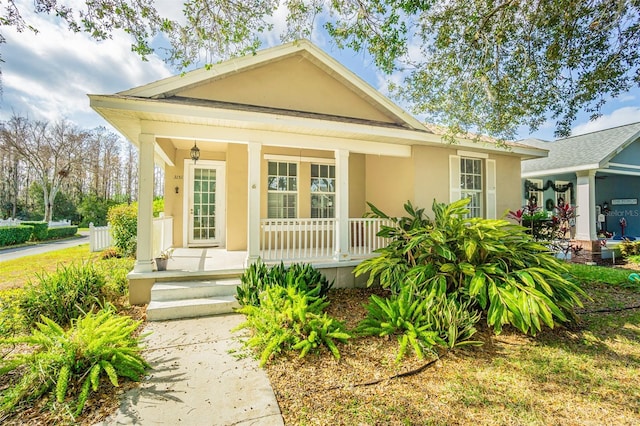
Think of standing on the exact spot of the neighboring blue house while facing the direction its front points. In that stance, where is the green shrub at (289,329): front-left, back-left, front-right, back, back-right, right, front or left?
front-right

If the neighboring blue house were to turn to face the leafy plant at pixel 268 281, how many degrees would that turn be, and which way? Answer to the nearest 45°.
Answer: approximately 45° to its right

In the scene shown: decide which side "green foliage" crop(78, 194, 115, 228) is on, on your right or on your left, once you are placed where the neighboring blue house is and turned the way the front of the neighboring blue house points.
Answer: on your right

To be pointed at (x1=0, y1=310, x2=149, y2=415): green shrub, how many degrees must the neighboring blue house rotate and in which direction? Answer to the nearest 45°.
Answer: approximately 45° to its right

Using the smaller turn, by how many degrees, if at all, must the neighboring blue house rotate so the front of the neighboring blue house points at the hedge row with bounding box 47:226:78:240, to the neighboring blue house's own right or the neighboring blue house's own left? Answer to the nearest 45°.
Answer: approximately 90° to the neighboring blue house's own right

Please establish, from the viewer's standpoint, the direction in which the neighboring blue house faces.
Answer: facing the viewer and to the right of the viewer

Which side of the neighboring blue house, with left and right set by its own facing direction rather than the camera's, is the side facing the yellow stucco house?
right

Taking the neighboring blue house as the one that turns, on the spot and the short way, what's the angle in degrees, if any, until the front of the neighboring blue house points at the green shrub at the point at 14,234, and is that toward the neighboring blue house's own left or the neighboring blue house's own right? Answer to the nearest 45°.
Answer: approximately 90° to the neighboring blue house's own right

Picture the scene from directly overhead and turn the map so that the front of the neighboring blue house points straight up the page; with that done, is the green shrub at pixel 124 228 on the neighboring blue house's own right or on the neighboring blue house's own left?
on the neighboring blue house's own right

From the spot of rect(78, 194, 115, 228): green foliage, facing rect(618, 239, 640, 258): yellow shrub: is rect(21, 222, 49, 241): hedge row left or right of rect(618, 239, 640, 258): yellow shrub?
right

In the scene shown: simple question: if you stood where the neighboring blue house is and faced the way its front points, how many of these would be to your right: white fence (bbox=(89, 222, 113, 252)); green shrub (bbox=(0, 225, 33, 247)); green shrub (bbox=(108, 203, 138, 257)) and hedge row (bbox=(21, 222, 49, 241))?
4

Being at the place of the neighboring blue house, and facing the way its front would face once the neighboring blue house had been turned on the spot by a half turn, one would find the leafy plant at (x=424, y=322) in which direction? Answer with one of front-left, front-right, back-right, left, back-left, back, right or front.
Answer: back-left

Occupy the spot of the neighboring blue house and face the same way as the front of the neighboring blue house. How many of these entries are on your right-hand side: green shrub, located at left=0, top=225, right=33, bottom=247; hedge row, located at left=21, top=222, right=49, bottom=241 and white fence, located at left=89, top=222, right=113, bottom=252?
3

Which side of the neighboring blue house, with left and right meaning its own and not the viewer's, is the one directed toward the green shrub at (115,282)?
right
